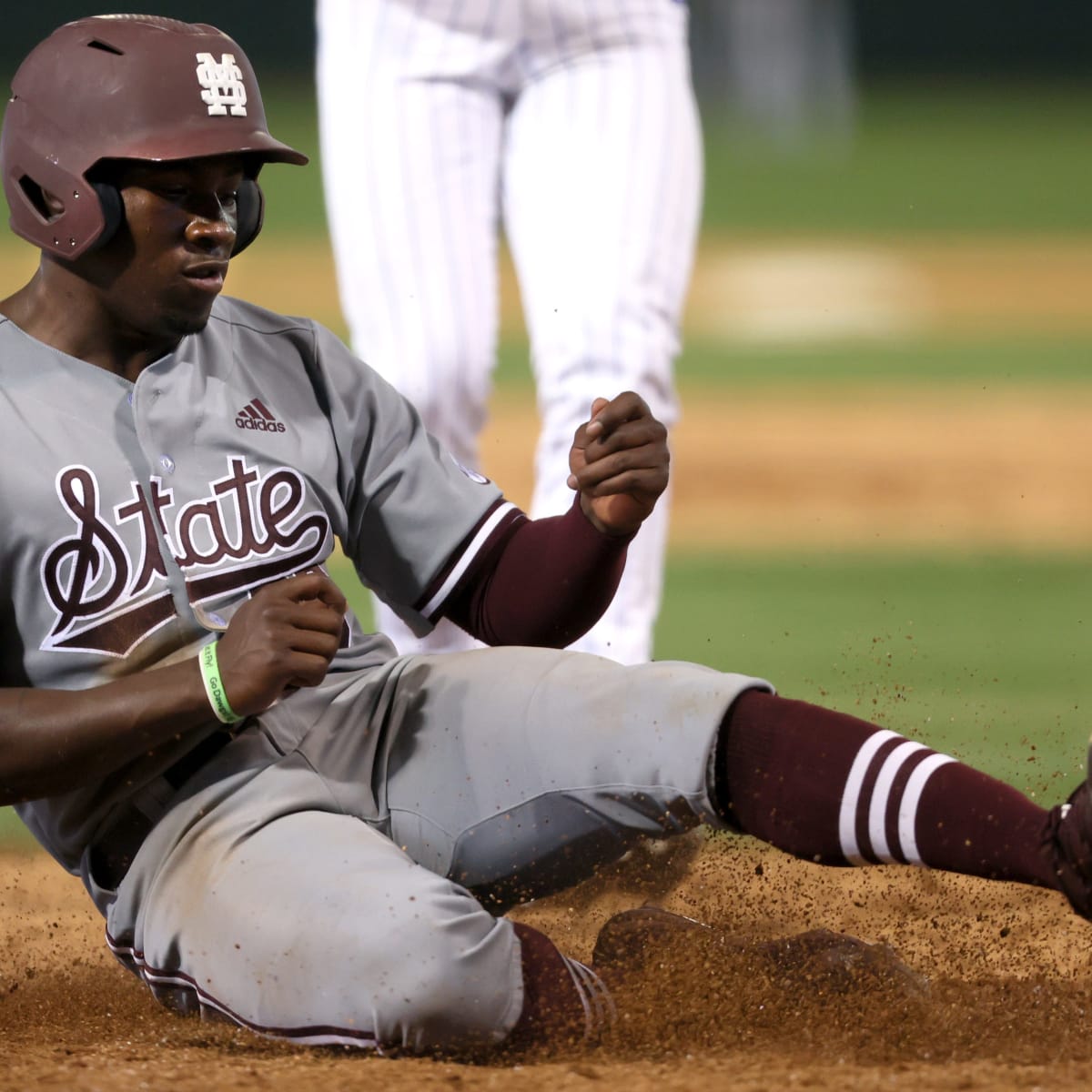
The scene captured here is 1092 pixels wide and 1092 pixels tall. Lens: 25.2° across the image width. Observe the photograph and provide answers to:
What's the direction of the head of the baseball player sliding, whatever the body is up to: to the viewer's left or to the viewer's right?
to the viewer's right

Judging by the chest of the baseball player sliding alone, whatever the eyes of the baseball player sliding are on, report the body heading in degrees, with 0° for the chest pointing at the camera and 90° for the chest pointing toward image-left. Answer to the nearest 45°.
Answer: approximately 315°
